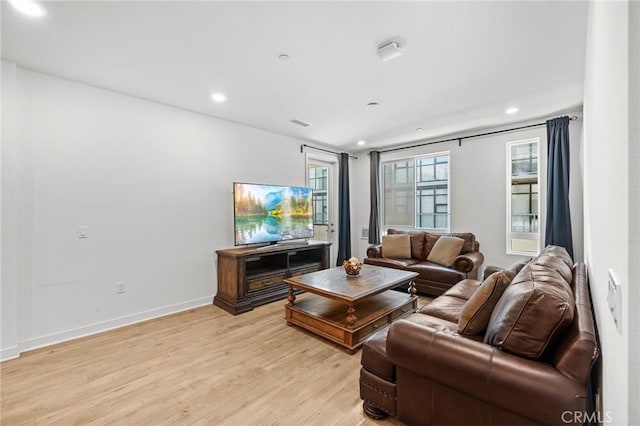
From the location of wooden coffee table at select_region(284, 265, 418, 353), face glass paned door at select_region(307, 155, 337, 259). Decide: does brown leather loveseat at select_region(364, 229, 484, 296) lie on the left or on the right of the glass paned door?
right

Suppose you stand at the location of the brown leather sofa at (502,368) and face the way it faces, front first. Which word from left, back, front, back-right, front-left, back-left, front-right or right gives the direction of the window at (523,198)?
right

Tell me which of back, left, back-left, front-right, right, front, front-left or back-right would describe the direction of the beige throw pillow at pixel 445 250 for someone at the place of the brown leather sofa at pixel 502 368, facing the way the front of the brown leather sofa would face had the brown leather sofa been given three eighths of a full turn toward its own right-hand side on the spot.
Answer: front-left

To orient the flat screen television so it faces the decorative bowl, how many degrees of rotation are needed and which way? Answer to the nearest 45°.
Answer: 0° — it already faces it

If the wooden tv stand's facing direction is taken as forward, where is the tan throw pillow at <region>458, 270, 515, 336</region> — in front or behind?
in front

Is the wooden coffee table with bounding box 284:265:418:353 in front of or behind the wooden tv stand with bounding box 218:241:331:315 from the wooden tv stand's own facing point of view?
in front

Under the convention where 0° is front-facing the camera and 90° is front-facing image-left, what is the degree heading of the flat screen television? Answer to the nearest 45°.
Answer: approximately 315°

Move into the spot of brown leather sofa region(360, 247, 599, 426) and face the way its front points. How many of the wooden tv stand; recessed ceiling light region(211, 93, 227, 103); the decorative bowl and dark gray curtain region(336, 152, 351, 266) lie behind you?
0

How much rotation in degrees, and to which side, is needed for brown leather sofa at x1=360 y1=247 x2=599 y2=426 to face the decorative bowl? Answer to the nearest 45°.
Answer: approximately 45° to its right

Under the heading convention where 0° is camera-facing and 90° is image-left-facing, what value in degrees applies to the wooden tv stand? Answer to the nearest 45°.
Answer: approximately 315°

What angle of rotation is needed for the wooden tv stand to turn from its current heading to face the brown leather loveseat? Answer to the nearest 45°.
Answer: approximately 45° to its left

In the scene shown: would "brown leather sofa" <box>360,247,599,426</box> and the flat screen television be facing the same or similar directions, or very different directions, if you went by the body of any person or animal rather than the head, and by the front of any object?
very different directions

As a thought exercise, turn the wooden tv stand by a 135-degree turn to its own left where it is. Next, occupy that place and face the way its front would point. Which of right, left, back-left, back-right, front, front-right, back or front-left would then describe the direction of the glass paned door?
front-right

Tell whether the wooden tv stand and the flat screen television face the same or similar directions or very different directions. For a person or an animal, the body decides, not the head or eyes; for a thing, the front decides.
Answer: same or similar directions

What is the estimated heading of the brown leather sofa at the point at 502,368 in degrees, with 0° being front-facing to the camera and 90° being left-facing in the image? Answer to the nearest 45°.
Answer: approximately 90°

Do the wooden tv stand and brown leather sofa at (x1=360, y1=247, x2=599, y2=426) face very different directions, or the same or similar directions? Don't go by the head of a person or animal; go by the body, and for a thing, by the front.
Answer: very different directions

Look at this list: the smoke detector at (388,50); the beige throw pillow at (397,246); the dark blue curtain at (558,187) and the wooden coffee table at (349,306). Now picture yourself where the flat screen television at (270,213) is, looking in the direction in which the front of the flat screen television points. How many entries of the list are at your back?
0
